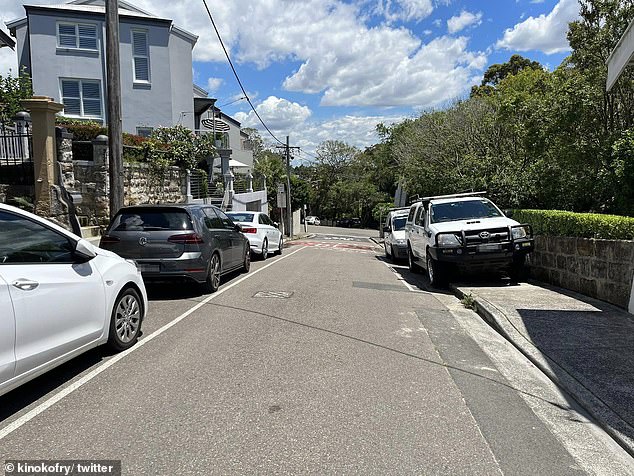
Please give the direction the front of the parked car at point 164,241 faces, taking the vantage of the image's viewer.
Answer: facing away from the viewer and to the right of the viewer

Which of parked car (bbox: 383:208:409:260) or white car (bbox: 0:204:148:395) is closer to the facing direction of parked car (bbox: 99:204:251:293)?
the parked car

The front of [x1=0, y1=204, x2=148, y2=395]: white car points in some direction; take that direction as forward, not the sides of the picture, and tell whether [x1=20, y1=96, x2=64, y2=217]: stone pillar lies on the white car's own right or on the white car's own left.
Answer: on the white car's own left

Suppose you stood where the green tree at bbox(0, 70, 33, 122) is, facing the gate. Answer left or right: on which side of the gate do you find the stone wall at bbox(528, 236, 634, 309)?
left

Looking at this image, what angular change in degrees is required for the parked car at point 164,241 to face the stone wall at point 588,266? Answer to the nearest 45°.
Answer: approximately 45° to its right

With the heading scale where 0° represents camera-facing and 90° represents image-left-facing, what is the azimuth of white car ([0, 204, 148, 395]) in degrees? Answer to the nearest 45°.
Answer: approximately 225°

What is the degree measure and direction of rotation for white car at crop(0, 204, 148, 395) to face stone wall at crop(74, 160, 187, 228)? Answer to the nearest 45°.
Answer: approximately 45° to its left

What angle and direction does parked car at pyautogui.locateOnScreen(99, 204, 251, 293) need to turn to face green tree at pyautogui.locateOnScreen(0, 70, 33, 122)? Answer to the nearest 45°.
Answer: approximately 90° to its left

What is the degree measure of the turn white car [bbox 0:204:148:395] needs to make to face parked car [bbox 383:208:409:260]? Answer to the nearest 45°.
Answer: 0° — it already faces it

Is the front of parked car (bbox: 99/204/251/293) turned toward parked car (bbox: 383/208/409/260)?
yes

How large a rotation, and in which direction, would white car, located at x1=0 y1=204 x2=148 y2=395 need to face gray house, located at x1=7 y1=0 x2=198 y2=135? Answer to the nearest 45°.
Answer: approximately 45° to its left
